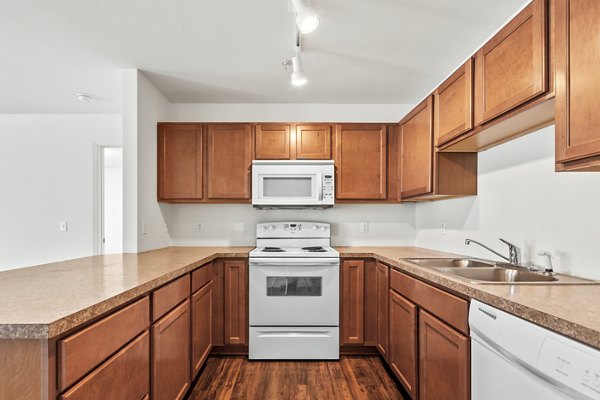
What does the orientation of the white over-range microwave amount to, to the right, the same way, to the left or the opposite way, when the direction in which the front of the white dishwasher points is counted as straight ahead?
to the left

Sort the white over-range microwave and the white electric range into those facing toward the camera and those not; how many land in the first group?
2

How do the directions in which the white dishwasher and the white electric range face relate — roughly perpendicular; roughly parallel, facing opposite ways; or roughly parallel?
roughly perpendicular

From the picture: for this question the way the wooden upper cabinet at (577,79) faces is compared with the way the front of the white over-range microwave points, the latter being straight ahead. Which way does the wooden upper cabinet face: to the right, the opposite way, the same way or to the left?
to the right

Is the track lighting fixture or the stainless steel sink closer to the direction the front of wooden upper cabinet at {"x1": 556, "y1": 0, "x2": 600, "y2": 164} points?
the track lighting fixture

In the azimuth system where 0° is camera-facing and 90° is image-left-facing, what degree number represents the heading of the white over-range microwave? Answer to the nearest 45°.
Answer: approximately 0°

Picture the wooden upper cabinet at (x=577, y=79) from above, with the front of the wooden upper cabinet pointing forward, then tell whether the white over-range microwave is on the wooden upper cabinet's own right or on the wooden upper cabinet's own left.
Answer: on the wooden upper cabinet's own right
